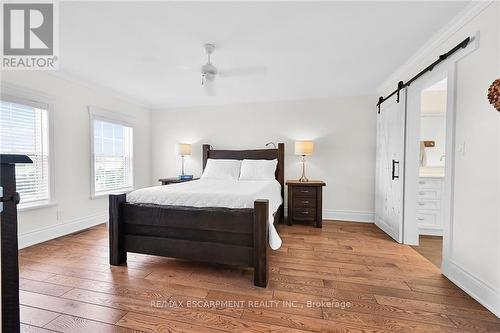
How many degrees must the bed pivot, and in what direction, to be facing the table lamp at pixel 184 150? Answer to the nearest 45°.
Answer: approximately 135° to its right

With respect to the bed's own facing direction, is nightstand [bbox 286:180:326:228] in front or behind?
behind

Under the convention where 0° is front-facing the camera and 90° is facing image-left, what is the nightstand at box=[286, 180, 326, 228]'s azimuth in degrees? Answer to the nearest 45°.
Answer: approximately 0°

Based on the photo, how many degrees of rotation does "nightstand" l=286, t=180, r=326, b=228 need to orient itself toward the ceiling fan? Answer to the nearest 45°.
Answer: approximately 45° to its right

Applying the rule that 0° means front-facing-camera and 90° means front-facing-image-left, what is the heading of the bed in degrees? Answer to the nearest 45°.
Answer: approximately 45°

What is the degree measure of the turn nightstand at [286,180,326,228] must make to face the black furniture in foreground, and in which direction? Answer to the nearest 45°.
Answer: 0° — it already faces it

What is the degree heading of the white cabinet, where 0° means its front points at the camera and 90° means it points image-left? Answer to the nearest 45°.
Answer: approximately 0°

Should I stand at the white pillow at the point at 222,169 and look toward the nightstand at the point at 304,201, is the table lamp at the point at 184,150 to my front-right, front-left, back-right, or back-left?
back-left

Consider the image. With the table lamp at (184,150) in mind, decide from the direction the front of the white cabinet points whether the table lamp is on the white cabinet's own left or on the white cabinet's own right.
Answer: on the white cabinet's own right
